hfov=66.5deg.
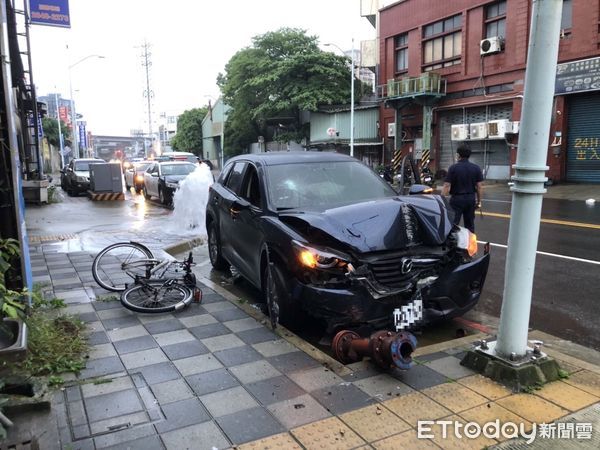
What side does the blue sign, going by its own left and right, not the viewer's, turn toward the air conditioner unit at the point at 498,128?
left

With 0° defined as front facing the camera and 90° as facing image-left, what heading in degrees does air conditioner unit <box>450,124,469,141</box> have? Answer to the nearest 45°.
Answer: approximately 45°

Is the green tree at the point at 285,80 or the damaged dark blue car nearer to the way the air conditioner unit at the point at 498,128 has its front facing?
the damaged dark blue car

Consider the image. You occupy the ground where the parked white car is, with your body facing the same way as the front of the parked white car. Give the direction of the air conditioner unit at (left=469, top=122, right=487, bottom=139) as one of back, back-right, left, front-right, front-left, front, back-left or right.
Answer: front-left

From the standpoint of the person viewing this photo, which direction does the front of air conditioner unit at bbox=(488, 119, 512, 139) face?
facing the viewer and to the left of the viewer

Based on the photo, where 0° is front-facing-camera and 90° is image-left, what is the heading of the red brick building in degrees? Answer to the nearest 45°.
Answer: approximately 45°
